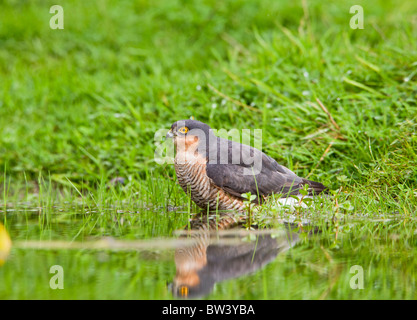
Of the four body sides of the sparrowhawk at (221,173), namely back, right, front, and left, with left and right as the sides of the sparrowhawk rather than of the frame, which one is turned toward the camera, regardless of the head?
left

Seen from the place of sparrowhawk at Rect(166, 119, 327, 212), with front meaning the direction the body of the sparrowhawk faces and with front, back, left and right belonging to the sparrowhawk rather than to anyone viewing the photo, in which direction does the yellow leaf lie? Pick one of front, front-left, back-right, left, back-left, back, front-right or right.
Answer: front-left
